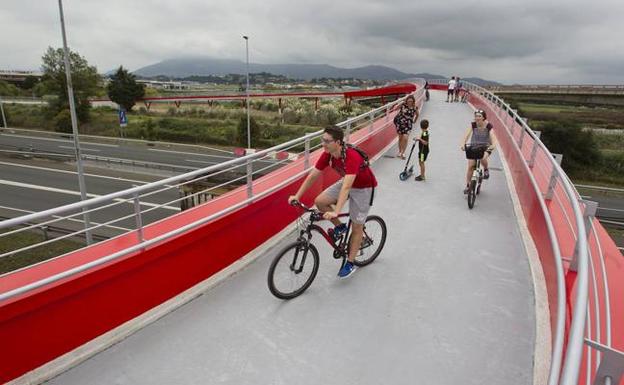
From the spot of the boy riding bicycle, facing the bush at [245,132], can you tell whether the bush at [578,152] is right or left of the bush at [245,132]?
right

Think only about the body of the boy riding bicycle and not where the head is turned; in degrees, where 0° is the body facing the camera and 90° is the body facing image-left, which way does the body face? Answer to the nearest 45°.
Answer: approximately 45°

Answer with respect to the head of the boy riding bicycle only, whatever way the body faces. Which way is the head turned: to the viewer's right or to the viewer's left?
to the viewer's left

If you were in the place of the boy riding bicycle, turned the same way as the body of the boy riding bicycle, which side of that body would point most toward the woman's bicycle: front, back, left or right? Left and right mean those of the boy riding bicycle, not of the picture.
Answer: back

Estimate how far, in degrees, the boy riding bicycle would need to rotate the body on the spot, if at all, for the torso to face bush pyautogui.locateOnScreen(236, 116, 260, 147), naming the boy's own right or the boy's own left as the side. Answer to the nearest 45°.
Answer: approximately 135° to the boy's own right

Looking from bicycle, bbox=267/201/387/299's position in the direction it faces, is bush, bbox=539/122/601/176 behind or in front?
behind

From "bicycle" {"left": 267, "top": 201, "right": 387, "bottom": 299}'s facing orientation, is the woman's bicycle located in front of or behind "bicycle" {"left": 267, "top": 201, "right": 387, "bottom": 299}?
behind
